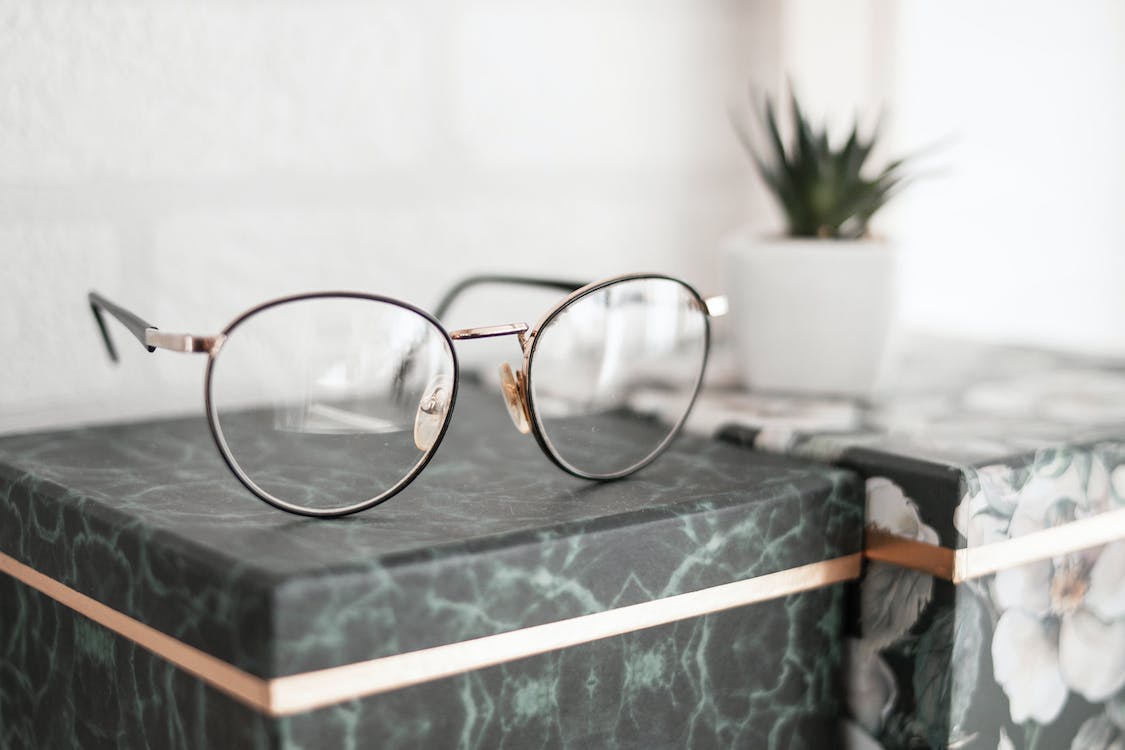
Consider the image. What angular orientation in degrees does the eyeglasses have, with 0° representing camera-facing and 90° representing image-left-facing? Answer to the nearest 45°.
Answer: approximately 315°
